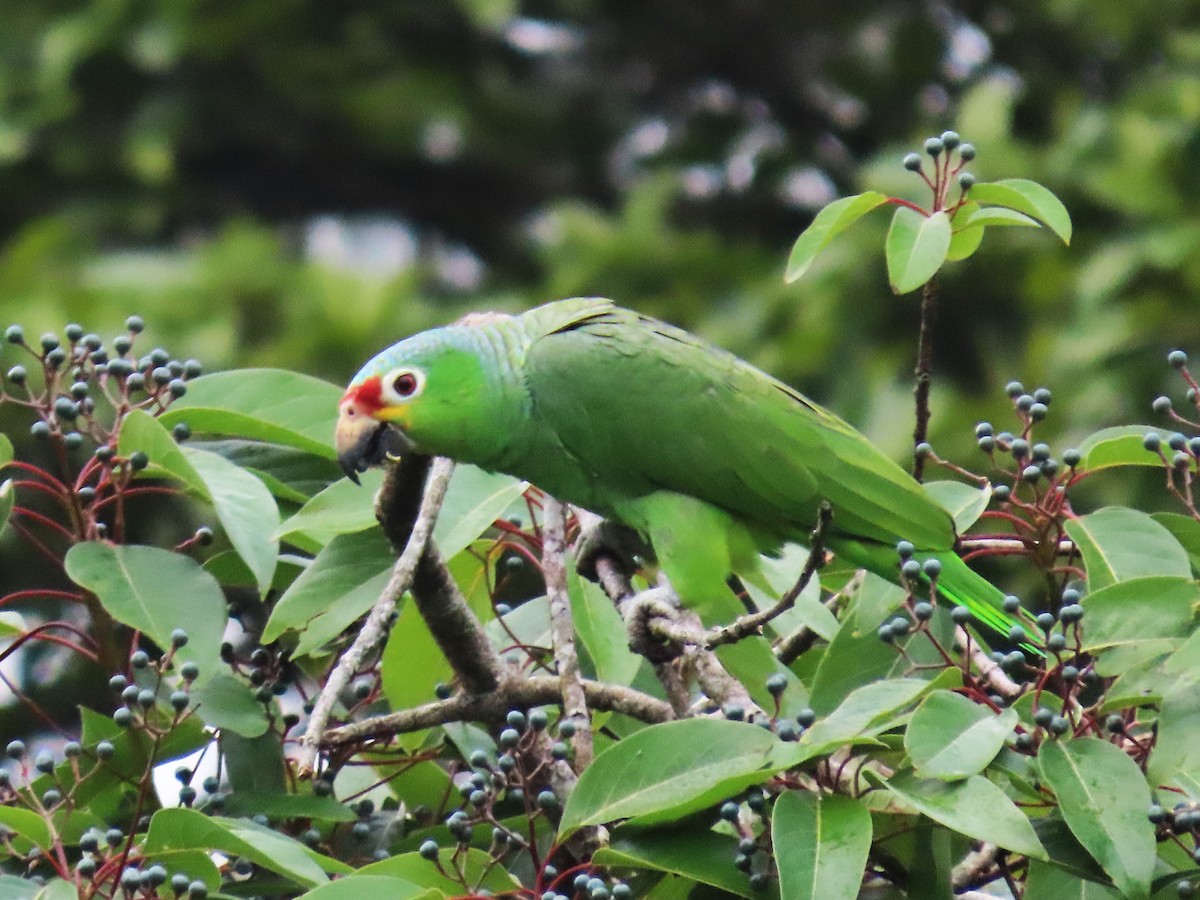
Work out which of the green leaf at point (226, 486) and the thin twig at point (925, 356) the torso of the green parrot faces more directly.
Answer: the green leaf

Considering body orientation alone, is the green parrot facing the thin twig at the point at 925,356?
no

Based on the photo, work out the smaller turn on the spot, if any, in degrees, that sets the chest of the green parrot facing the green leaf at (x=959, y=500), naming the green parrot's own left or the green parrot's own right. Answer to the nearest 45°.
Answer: approximately 135° to the green parrot's own left

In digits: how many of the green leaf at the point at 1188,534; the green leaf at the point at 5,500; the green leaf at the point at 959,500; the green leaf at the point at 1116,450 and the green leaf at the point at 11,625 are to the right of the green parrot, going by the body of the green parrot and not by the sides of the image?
0

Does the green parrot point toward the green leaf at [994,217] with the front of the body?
no

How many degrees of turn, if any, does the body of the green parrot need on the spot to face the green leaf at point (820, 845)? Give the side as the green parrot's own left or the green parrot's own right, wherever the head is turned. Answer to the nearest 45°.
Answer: approximately 90° to the green parrot's own left

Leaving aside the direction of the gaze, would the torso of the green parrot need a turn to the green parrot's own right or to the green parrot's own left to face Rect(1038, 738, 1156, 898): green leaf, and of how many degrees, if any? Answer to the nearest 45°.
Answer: approximately 135° to the green parrot's own left

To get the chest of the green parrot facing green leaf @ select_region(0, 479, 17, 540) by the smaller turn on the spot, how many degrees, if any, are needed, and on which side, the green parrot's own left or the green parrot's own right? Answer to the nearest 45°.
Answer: approximately 45° to the green parrot's own left

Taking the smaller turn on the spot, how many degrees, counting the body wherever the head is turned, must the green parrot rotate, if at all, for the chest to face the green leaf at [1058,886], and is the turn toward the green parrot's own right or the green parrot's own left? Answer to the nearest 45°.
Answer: approximately 135° to the green parrot's own left

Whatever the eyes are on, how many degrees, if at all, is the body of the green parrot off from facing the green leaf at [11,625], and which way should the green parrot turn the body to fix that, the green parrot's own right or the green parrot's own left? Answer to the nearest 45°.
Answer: approximately 45° to the green parrot's own left

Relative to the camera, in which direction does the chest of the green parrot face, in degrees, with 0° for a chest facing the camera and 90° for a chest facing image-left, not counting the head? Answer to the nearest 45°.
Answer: approximately 90°

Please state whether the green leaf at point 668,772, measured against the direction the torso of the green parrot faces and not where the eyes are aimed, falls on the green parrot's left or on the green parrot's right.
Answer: on the green parrot's left

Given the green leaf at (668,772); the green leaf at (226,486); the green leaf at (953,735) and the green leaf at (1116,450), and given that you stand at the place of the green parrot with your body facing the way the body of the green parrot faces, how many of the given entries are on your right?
0

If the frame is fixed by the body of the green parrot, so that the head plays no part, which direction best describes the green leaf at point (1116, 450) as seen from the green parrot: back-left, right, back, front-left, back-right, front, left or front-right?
back-left
